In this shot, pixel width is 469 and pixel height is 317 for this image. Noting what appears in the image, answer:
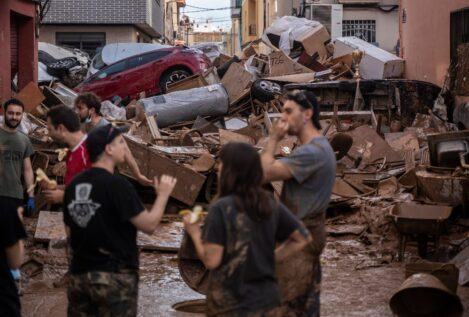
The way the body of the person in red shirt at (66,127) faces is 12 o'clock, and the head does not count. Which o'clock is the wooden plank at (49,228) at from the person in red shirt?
The wooden plank is roughly at 3 o'clock from the person in red shirt.

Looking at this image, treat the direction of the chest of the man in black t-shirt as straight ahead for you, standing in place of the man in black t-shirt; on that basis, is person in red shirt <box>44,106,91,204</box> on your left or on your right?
on your left

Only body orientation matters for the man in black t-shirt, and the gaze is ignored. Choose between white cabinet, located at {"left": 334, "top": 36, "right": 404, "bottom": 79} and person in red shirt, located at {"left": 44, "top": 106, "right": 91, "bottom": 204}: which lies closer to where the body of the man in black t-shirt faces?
the white cabinet

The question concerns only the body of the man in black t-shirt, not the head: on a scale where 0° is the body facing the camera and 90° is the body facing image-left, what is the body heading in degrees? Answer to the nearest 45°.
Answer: approximately 225°
